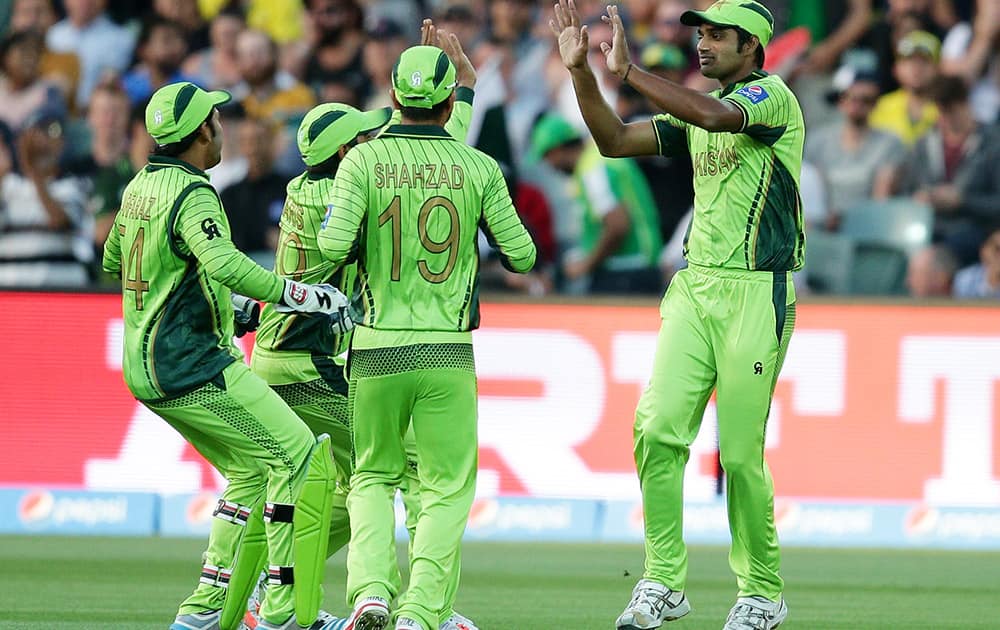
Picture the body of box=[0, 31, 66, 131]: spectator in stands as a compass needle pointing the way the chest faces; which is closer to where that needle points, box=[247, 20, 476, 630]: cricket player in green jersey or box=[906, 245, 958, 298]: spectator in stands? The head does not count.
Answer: the cricket player in green jersey

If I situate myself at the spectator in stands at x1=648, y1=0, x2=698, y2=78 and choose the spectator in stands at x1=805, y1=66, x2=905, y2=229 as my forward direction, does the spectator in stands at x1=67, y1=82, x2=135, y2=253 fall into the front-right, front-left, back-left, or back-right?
back-right

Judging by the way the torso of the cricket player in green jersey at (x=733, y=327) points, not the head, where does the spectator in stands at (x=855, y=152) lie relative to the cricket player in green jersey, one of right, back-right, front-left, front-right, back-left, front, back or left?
back-right

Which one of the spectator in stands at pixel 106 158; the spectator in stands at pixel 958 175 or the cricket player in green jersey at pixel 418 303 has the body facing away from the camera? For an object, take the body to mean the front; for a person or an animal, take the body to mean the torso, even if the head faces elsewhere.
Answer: the cricket player in green jersey

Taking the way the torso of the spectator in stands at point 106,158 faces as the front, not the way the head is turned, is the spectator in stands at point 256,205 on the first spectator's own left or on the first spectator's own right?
on the first spectator's own left

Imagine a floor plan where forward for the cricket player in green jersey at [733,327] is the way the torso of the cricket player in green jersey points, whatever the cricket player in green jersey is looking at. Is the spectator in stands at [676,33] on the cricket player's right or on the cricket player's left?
on the cricket player's right

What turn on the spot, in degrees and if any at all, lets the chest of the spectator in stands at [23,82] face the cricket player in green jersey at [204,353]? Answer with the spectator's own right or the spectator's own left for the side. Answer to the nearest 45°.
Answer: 0° — they already face them

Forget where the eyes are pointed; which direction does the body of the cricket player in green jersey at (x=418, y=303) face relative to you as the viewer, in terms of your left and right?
facing away from the viewer

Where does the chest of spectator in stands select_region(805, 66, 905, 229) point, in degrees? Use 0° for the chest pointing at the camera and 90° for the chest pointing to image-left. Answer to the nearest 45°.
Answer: approximately 0°

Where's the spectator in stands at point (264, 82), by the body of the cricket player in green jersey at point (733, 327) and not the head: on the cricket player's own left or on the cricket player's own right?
on the cricket player's own right

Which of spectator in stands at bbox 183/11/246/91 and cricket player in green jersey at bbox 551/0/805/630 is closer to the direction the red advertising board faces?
the cricket player in green jersey
